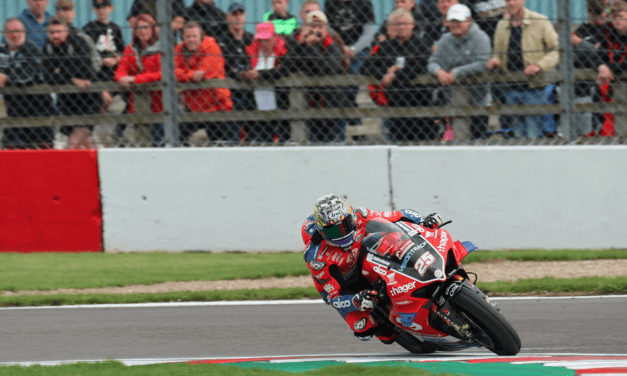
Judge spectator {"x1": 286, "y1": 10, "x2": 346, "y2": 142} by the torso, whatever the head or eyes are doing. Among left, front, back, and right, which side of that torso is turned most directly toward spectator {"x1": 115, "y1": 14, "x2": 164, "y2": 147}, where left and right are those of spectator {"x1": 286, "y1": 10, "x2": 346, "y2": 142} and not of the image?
right

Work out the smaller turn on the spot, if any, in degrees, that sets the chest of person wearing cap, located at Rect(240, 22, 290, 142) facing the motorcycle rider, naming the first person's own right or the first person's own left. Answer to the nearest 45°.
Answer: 0° — they already face them

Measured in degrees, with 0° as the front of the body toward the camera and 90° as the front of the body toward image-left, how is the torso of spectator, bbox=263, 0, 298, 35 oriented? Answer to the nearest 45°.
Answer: approximately 0°

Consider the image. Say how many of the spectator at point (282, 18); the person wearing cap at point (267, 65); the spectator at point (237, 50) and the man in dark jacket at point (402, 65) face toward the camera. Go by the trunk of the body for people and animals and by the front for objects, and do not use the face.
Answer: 4

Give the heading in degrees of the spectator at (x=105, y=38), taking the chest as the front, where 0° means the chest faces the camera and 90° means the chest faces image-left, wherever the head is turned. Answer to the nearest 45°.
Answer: approximately 0°

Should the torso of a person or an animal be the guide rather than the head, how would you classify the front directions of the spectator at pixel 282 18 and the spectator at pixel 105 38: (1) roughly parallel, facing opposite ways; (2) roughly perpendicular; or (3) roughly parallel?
roughly parallel

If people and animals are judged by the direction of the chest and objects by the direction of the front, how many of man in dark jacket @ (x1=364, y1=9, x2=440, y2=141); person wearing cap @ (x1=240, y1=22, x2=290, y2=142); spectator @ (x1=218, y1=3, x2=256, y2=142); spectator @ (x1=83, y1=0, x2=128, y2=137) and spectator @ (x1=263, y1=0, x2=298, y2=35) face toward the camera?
5

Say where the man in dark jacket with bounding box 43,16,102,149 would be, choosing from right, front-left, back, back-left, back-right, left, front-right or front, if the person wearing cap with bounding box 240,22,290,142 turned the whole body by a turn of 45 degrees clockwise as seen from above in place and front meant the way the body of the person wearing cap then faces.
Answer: front-right

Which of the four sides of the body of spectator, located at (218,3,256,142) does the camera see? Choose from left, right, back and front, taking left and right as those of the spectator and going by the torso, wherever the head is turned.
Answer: front

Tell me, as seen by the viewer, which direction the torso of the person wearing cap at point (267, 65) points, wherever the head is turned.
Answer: toward the camera

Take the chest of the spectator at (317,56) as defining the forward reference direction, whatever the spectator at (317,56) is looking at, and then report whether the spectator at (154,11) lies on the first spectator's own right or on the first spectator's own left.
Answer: on the first spectator's own right

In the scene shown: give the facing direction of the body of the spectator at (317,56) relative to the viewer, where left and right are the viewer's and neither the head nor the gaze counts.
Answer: facing the viewer

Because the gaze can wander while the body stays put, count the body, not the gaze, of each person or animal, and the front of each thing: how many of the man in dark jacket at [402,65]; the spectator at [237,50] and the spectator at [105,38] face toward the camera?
3

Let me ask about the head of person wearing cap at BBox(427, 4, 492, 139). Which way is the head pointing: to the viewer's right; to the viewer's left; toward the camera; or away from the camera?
toward the camera

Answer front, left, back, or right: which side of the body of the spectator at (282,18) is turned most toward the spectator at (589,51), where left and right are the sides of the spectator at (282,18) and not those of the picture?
left

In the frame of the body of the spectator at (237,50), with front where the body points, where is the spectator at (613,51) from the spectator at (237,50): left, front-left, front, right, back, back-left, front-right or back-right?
left

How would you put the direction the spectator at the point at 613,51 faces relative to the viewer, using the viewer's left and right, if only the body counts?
facing the viewer and to the left of the viewer
